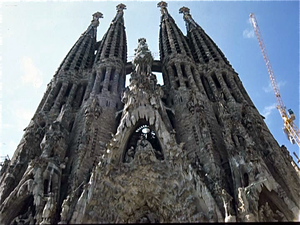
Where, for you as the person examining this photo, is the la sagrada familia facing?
facing the viewer
